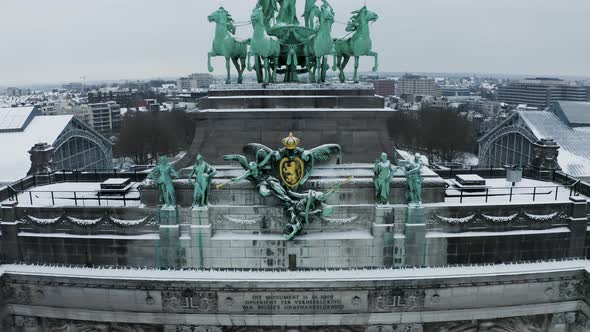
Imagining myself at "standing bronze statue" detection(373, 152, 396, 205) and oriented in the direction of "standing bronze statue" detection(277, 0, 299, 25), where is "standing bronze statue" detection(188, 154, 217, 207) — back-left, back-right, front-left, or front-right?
front-left

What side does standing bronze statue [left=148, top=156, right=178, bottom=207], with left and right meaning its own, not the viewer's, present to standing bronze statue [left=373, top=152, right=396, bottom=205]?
left

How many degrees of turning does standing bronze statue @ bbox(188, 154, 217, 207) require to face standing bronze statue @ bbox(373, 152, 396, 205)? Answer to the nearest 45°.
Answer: approximately 90° to its left

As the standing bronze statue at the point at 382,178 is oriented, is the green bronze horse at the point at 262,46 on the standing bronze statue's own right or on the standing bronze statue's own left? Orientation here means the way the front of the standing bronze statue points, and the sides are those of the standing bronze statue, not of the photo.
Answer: on the standing bronze statue's own right

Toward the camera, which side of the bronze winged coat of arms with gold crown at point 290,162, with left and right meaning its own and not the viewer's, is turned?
front

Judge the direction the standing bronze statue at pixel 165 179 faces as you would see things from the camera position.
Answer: facing the viewer

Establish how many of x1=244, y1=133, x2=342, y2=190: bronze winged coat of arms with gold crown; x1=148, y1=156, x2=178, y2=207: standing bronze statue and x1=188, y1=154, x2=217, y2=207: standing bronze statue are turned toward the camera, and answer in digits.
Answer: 3

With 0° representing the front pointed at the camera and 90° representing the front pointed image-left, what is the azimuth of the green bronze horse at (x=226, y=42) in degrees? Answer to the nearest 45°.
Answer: approximately 45°

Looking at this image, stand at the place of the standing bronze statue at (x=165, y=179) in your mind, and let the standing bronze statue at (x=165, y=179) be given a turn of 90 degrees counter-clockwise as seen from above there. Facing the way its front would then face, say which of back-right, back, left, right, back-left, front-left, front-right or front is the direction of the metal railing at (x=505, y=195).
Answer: front

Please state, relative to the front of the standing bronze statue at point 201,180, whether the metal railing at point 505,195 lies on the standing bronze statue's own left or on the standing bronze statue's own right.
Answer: on the standing bronze statue's own left

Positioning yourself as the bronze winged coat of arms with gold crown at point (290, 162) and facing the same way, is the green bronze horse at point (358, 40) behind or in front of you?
behind
